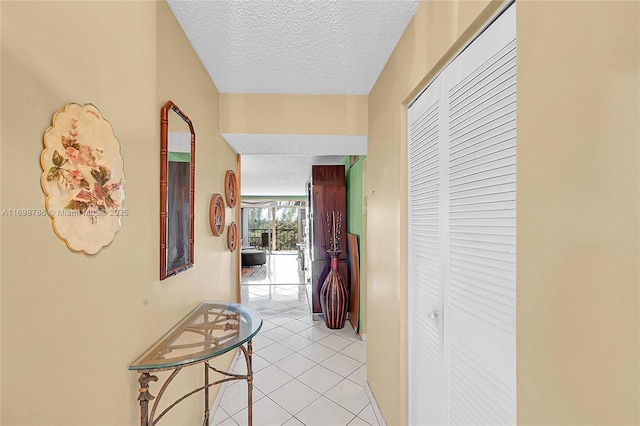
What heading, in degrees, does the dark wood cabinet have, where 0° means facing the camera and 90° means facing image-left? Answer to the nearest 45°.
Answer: approximately 90°

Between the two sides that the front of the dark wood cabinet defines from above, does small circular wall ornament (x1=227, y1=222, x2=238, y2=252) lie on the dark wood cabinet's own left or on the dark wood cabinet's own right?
on the dark wood cabinet's own left

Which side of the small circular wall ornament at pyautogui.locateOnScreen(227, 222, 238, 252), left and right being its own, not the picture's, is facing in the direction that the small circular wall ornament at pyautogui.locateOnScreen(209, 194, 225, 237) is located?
right

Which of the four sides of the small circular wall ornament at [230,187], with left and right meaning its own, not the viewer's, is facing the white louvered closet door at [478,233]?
right

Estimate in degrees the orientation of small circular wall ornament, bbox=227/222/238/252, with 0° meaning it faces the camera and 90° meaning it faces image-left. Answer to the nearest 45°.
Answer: approximately 270°

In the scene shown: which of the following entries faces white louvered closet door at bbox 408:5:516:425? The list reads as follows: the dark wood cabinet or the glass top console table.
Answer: the glass top console table

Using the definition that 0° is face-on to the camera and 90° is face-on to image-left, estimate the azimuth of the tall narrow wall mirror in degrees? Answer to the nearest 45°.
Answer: approximately 315°

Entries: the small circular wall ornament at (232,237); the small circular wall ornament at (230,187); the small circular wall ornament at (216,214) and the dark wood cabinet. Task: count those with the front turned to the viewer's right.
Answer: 3

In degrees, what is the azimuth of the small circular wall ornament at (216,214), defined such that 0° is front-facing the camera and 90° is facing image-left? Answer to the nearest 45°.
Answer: approximately 270°

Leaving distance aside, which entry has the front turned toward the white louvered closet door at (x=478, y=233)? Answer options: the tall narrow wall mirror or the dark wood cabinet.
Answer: the tall narrow wall mirror

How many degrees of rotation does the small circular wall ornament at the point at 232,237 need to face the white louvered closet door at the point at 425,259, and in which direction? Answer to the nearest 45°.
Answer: approximately 45° to its right

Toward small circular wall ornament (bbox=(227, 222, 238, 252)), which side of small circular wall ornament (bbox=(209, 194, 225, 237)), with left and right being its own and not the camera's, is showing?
left
